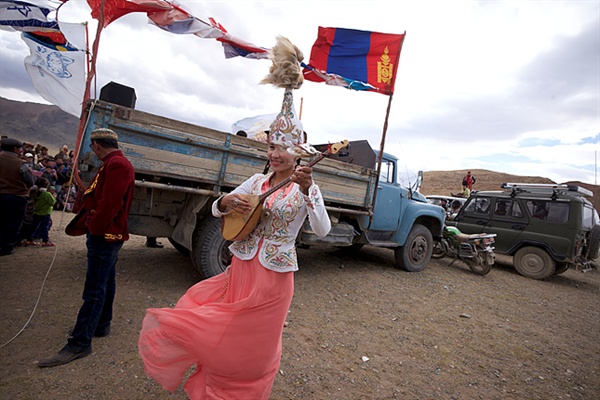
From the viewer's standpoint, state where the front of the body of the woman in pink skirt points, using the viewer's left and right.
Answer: facing the viewer and to the left of the viewer

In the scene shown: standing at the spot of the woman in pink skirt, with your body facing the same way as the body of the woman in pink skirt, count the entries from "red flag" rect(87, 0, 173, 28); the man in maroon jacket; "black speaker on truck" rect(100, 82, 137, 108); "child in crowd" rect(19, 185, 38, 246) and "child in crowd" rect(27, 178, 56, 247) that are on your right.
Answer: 5
